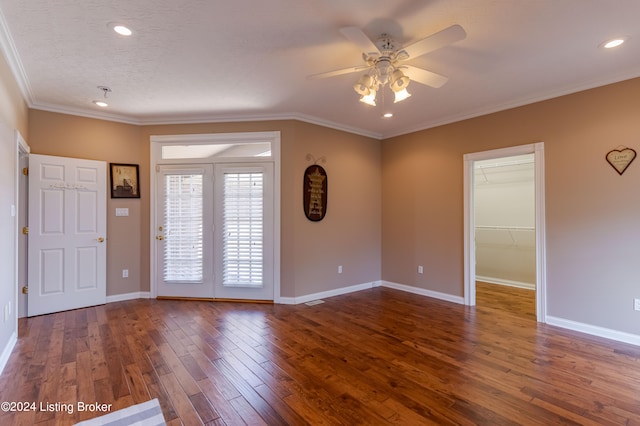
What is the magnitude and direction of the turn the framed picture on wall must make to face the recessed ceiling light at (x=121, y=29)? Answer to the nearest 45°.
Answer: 0° — it already faces it

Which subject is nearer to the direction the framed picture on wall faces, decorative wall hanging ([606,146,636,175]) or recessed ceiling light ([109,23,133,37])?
the recessed ceiling light

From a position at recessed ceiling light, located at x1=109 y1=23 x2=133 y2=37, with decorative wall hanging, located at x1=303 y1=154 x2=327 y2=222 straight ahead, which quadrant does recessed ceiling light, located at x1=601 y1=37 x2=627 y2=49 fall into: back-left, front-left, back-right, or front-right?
front-right

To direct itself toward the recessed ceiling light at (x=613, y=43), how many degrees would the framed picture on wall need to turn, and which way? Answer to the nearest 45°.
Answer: approximately 45° to its left

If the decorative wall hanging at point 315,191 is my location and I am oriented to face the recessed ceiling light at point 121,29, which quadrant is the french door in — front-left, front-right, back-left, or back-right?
front-right

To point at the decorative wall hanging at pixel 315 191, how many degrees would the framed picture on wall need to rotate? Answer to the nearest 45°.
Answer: approximately 45° to its left

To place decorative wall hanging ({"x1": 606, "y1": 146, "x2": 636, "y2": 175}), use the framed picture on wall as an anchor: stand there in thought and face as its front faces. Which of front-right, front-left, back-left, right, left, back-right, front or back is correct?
front-left

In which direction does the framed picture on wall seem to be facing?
toward the camera

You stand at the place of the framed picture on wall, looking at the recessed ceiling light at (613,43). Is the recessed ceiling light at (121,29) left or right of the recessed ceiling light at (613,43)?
right

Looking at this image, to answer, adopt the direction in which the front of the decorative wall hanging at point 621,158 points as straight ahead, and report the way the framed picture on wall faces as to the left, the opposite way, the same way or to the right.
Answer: to the left

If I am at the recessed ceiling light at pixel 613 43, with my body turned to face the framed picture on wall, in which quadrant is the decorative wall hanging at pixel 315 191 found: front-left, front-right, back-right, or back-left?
front-right
